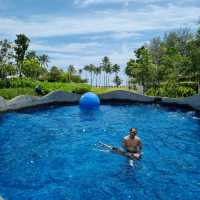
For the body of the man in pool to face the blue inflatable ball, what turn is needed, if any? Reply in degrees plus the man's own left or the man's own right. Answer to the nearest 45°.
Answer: approximately 180°

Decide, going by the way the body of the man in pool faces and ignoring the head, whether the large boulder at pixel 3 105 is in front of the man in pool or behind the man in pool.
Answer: behind

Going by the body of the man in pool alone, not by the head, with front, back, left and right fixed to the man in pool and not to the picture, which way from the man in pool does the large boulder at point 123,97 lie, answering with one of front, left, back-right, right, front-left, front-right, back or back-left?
back

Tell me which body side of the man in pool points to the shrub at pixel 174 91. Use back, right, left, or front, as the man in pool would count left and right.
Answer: back

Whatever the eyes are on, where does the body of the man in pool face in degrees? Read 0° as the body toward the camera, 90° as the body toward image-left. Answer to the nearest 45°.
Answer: approximately 0°
